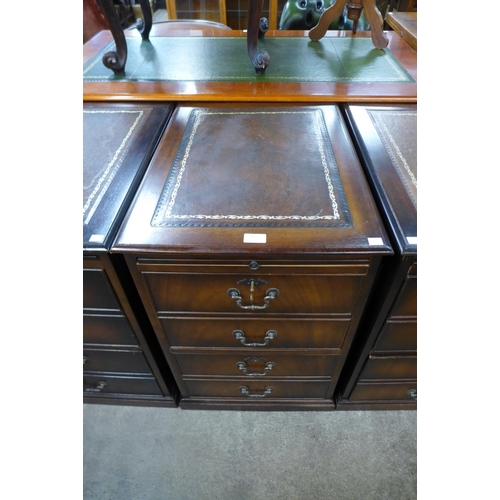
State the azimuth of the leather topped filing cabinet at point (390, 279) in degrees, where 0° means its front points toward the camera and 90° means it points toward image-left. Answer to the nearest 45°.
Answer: approximately 0°

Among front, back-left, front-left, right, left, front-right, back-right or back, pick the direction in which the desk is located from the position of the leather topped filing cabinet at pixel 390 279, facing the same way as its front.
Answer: back
